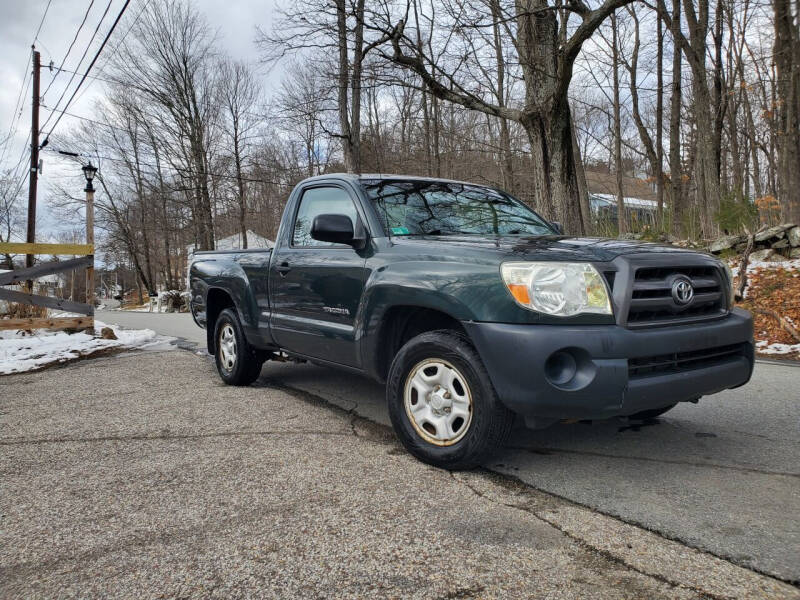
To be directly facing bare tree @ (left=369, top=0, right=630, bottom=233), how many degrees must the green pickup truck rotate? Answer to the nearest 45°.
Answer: approximately 135° to its left

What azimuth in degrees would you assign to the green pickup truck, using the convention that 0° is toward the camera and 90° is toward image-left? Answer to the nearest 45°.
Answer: approximately 315°

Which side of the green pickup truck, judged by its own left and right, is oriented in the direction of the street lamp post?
back

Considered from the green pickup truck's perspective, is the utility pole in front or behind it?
behind

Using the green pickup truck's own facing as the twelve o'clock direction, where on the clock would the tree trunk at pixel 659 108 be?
The tree trunk is roughly at 8 o'clock from the green pickup truck.

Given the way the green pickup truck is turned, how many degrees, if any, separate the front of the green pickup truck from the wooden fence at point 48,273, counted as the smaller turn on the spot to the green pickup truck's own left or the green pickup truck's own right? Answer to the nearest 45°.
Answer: approximately 180°
